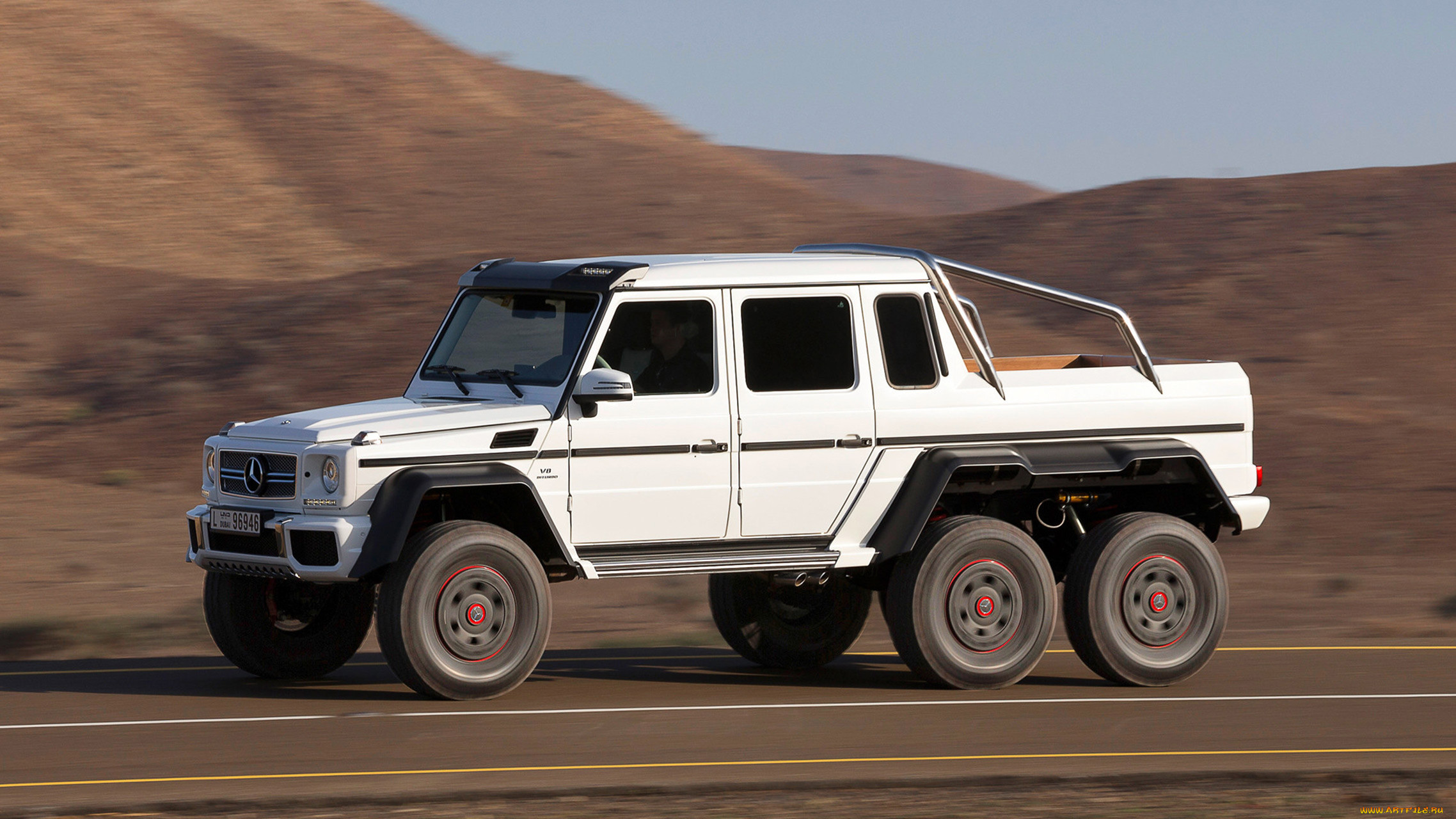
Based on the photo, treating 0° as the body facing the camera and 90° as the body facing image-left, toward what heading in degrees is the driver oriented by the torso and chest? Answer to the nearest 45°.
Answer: approximately 45°

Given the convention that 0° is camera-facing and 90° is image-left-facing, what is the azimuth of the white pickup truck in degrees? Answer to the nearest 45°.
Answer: approximately 45°
